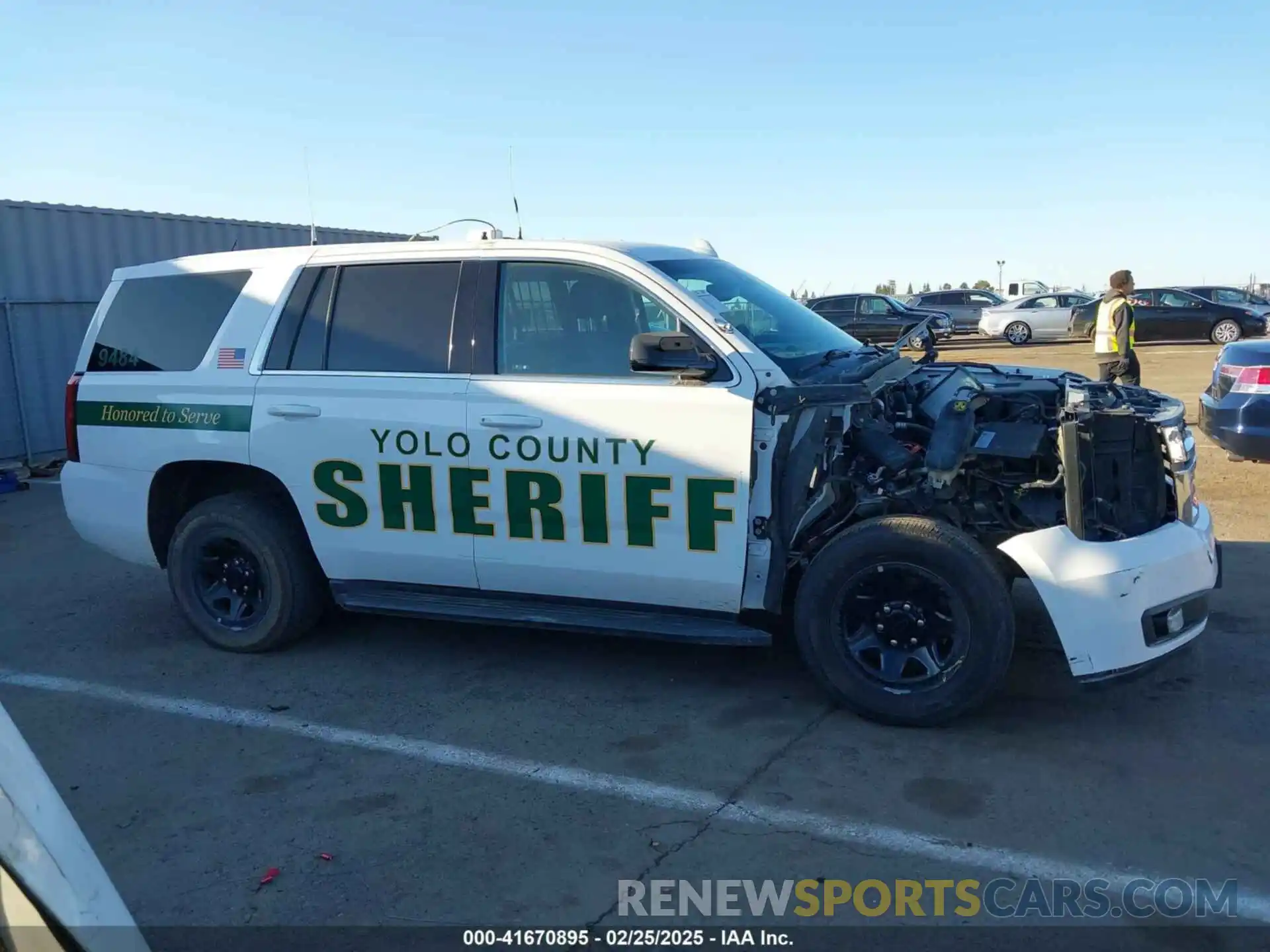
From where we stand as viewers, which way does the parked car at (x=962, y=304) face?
facing to the right of the viewer

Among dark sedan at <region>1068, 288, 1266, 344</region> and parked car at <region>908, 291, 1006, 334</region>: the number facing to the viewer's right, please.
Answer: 2

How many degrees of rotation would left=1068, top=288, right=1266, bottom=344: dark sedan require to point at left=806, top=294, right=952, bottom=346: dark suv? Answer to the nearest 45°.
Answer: approximately 180°

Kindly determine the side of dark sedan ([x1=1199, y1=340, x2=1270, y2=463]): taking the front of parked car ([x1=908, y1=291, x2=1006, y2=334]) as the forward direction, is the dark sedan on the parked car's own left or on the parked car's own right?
on the parked car's own right

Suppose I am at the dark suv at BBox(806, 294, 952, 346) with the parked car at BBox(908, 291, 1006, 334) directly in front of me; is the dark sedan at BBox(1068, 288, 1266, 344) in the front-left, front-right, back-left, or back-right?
front-right

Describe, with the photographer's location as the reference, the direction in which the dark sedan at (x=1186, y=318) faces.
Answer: facing to the right of the viewer

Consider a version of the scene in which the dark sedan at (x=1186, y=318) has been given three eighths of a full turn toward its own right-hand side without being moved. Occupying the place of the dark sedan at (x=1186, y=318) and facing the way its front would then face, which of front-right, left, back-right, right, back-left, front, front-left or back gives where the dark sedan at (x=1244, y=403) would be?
front-left

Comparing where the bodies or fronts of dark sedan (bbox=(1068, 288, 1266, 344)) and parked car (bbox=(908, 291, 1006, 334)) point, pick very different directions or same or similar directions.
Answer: same or similar directions

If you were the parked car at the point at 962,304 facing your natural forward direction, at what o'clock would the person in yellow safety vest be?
The person in yellow safety vest is roughly at 3 o'clock from the parked car.

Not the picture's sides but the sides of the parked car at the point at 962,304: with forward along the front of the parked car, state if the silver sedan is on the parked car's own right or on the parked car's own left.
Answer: on the parked car's own right

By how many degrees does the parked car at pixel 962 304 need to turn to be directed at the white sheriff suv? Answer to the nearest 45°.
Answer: approximately 90° to its right

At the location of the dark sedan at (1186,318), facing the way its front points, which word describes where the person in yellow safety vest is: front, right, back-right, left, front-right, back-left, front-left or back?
right

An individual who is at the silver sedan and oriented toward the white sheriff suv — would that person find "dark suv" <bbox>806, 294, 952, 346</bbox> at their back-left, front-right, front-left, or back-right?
front-right
